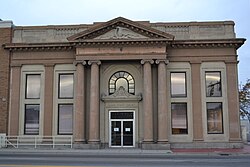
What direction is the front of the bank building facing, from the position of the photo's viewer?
facing the viewer
